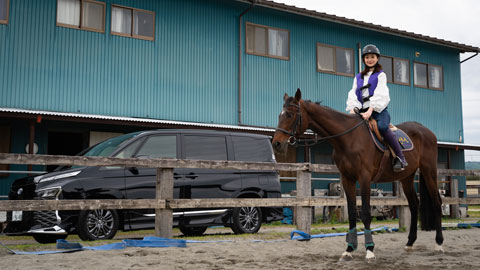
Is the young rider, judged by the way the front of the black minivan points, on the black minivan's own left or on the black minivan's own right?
on the black minivan's own left

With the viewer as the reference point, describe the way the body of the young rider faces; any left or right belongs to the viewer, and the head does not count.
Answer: facing the viewer and to the left of the viewer

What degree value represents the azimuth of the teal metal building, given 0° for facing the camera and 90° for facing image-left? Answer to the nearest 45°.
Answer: approximately 315°

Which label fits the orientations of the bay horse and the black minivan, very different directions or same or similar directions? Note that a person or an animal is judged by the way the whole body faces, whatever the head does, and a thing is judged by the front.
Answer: same or similar directions

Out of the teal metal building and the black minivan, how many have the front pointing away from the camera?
0

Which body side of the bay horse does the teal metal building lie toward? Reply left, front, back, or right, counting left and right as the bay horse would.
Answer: right

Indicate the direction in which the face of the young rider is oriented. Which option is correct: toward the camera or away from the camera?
toward the camera

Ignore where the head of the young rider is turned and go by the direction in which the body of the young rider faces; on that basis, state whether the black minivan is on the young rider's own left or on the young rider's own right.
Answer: on the young rider's own right
